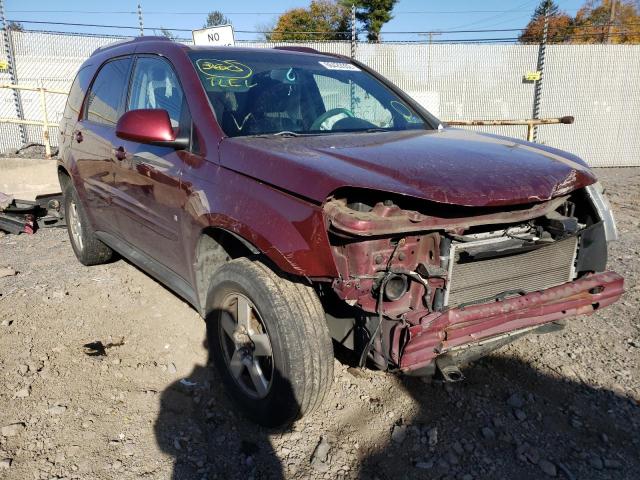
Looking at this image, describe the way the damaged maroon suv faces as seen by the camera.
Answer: facing the viewer and to the right of the viewer

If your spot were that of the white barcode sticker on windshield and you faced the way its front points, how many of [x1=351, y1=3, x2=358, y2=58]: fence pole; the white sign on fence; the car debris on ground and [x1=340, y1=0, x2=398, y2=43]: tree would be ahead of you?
0

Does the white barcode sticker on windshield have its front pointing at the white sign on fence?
no

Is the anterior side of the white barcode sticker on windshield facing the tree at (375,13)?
no

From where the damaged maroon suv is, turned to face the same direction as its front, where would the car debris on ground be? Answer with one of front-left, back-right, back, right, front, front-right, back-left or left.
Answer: back

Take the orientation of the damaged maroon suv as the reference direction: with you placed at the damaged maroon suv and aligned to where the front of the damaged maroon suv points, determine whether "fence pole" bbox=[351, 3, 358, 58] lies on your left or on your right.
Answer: on your left

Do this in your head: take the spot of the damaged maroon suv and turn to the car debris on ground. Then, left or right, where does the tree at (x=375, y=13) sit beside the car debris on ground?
right

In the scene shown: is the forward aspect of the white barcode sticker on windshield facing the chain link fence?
no
